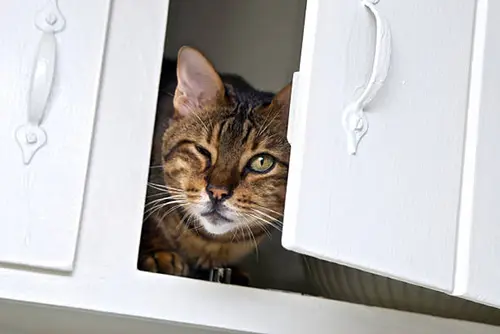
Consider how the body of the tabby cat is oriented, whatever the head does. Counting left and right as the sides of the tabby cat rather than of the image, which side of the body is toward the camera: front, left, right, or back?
front

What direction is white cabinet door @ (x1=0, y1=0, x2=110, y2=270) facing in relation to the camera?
toward the camera

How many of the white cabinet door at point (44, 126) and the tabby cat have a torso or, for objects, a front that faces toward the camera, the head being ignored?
2
